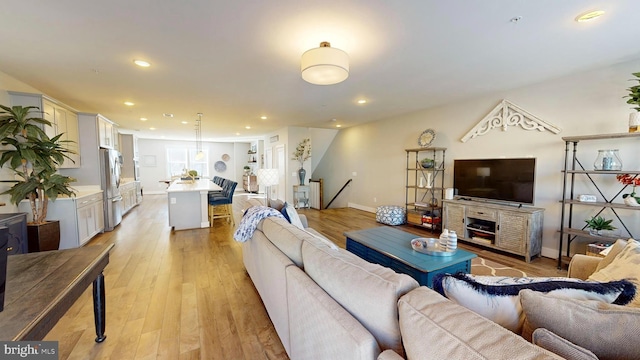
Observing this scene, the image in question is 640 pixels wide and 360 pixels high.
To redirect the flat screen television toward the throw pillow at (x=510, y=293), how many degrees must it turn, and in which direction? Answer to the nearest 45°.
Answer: approximately 45° to its left

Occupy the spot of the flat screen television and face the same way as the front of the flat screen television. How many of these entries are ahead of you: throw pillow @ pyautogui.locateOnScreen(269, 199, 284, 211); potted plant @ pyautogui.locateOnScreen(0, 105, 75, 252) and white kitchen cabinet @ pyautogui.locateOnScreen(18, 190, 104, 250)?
3

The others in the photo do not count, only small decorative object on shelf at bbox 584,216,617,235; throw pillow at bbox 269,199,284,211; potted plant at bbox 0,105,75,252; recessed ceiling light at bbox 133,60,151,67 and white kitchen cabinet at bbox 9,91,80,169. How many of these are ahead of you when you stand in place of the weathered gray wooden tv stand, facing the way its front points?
4

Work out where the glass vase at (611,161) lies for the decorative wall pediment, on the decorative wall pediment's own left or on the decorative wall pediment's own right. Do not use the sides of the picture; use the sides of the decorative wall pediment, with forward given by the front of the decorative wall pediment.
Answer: on the decorative wall pediment's own left

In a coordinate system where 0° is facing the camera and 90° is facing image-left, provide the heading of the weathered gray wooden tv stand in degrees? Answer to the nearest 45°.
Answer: approximately 45°

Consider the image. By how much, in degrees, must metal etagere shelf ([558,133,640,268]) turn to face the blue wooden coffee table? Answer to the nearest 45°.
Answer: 0° — it already faces it

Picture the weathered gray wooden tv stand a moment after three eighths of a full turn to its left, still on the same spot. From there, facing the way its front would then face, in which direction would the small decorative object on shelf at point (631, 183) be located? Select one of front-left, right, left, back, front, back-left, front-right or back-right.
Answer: front

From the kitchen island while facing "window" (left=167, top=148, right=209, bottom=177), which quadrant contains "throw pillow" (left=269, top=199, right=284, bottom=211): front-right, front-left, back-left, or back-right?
back-right

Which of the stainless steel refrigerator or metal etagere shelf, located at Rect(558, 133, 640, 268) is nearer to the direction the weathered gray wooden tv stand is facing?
the stainless steel refrigerator

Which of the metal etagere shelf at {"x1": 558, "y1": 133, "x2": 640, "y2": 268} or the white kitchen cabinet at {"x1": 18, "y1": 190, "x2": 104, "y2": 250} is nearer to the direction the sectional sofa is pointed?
the metal etagere shelf

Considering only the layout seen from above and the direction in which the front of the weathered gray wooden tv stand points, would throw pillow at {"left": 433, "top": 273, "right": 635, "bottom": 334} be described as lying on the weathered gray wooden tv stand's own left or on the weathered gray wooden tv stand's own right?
on the weathered gray wooden tv stand's own left

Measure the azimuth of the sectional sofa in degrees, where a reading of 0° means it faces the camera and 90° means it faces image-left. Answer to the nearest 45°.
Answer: approximately 225°

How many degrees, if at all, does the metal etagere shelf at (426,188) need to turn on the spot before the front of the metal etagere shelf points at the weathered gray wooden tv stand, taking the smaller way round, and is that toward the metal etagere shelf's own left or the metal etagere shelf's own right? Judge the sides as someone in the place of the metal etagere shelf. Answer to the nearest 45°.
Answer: approximately 90° to the metal etagere shelf's own left

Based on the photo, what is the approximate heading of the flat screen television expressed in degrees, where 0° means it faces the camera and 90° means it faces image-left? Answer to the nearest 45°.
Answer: approximately 45°
